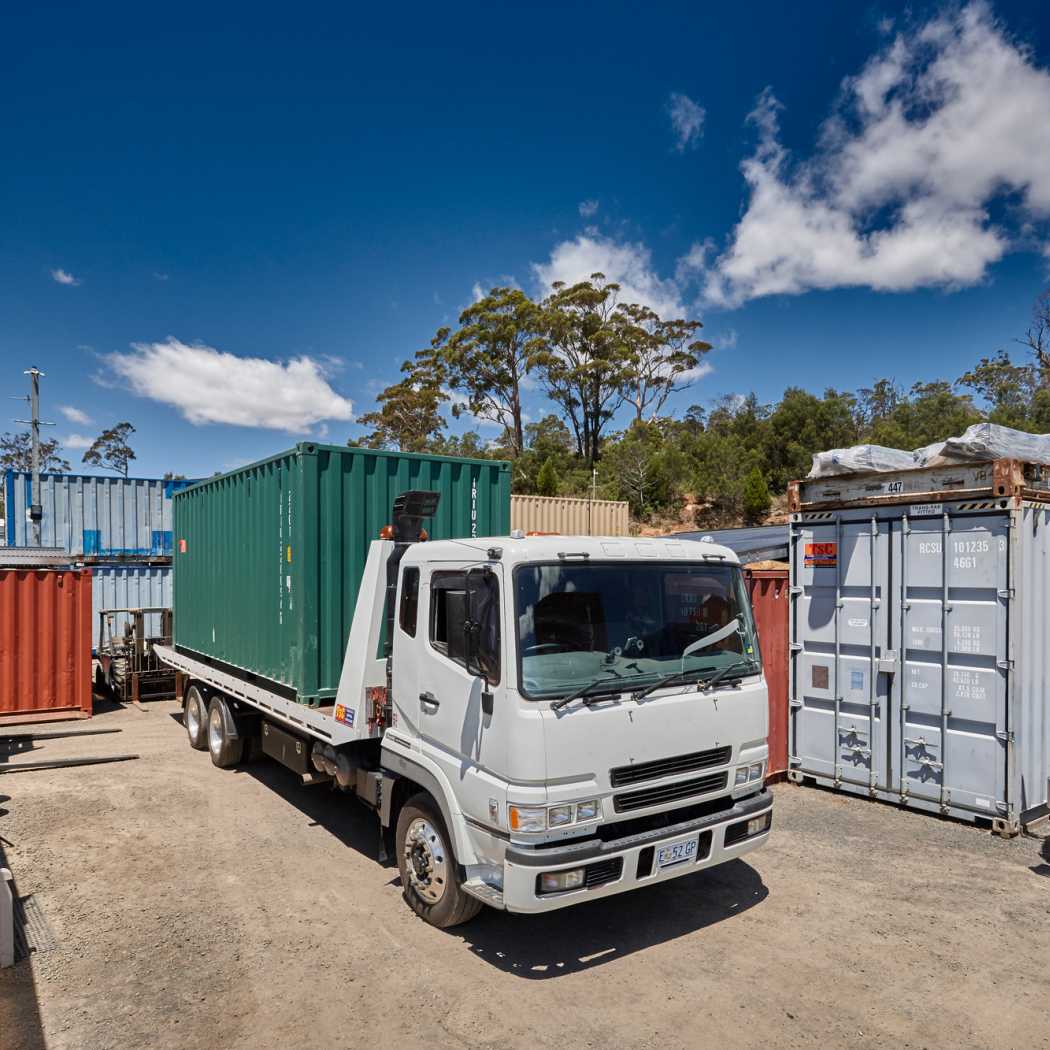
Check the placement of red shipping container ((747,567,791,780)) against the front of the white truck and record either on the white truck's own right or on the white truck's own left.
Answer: on the white truck's own left

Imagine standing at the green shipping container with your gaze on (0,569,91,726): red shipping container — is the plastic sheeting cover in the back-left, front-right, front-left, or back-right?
back-right

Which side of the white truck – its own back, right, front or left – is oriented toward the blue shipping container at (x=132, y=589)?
back

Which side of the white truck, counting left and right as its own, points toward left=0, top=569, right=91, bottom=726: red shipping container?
back

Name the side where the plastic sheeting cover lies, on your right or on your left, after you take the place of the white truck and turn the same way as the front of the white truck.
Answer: on your left

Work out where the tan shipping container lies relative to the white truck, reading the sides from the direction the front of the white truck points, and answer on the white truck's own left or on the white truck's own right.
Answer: on the white truck's own left
